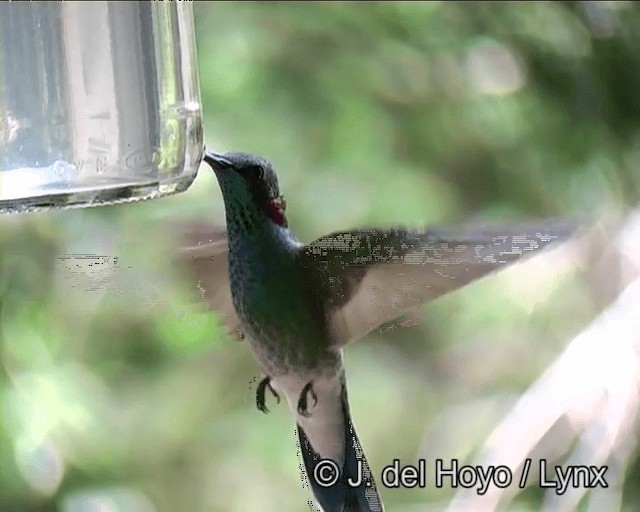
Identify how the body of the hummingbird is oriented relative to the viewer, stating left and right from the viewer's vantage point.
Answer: facing the viewer and to the left of the viewer
